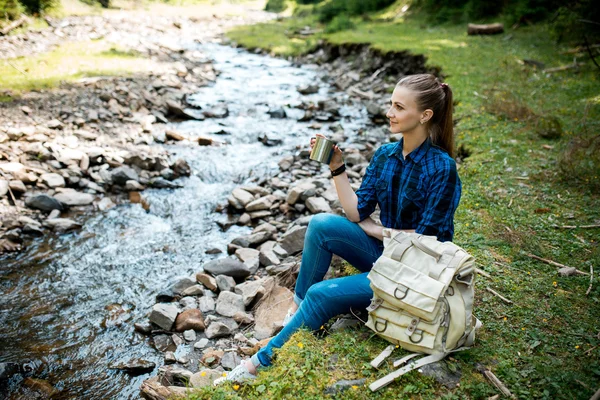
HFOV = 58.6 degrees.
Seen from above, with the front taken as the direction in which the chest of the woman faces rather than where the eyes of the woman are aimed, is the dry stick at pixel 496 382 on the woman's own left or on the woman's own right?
on the woman's own left

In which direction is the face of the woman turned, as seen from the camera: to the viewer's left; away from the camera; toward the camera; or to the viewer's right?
to the viewer's left

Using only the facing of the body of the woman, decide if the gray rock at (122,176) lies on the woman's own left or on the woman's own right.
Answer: on the woman's own right

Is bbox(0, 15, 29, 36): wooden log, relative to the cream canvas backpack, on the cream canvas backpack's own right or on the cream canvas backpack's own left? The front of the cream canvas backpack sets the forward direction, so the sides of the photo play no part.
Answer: on the cream canvas backpack's own right

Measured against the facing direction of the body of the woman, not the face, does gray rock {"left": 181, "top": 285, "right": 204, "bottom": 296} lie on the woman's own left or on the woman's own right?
on the woman's own right

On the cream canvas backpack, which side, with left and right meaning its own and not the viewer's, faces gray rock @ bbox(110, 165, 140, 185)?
right

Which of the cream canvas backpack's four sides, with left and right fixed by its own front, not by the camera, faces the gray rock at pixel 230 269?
right

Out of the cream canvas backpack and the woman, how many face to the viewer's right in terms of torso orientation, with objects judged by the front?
0

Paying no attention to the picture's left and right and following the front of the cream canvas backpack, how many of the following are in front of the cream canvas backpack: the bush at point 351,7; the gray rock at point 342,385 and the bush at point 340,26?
1

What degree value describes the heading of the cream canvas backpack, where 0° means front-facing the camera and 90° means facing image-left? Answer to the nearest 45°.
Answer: approximately 45°

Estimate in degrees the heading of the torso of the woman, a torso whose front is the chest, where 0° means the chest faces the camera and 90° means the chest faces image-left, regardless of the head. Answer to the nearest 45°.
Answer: approximately 45°

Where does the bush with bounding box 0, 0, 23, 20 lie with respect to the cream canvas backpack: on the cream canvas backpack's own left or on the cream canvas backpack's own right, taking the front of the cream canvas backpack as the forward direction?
on the cream canvas backpack's own right

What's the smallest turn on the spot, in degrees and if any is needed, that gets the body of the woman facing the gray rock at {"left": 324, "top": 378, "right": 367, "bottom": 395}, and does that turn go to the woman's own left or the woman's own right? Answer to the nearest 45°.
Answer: approximately 45° to the woman's own left

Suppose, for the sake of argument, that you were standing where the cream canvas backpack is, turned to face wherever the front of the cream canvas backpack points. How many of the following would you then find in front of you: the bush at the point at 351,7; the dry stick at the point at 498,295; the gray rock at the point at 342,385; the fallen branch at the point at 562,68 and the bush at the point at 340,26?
1

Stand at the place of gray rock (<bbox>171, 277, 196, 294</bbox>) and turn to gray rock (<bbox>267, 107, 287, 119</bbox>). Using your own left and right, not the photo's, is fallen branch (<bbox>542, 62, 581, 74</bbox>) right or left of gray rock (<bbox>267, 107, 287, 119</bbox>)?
right
